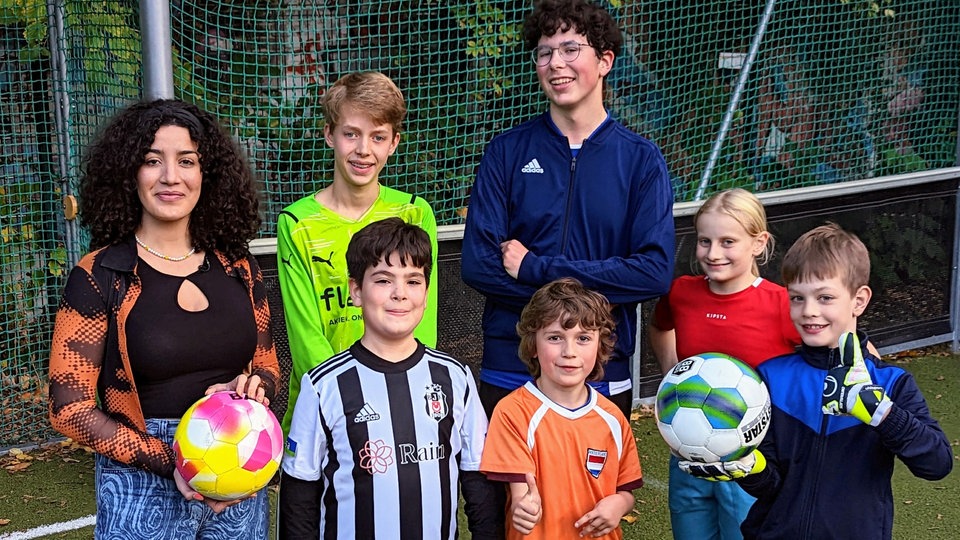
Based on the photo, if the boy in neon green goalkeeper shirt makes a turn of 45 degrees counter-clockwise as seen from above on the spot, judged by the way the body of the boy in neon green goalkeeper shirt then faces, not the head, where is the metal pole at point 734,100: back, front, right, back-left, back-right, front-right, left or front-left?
left

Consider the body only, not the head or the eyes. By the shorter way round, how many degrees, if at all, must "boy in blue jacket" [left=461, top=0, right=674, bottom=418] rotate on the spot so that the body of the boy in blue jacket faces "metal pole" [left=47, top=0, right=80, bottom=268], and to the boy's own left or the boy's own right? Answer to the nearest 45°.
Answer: approximately 135° to the boy's own right

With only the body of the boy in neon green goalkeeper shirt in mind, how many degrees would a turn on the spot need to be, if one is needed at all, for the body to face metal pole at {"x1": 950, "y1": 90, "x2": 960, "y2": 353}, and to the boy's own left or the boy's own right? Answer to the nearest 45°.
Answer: approximately 135° to the boy's own left

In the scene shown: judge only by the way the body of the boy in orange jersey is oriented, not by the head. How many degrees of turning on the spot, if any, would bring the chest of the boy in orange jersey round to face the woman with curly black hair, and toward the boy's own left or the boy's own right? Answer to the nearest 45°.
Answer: approximately 90° to the boy's own right

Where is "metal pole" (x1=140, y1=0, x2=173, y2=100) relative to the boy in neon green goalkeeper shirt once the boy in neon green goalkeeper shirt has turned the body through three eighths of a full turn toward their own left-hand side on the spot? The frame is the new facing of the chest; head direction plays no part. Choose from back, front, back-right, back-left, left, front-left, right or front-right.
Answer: left

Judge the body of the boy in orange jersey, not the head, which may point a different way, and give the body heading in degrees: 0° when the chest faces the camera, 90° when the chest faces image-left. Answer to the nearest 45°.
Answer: approximately 0°

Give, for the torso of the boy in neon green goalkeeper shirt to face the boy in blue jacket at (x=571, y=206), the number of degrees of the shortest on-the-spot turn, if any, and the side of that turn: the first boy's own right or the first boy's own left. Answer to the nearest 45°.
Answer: approximately 90° to the first boy's own left
